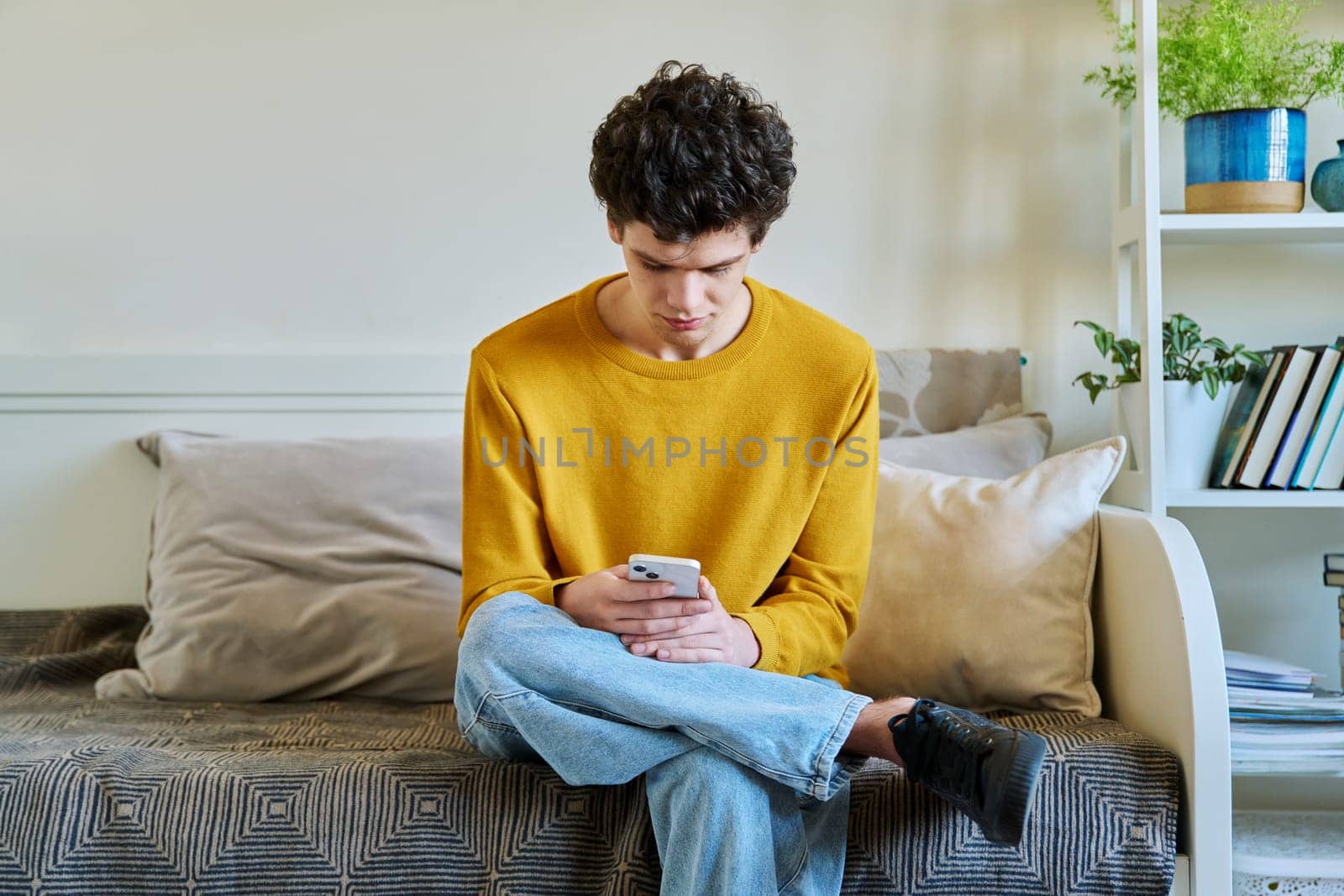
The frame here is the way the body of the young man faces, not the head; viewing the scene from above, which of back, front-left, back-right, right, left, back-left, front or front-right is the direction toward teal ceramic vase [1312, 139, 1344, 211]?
back-left

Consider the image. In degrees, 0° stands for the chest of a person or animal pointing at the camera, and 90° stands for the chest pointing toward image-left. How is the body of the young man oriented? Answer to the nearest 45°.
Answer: approximately 0°

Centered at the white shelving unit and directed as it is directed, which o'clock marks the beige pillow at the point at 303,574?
The beige pillow is roughly at 2 o'clock from the white shelving unit.

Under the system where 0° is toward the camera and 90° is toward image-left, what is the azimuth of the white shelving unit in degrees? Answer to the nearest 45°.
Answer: approximately 0°

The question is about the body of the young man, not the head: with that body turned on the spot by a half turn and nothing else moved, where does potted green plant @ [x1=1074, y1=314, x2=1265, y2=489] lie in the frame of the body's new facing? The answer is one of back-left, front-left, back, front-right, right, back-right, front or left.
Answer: front-right

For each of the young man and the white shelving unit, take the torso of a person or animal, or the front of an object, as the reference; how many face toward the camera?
2

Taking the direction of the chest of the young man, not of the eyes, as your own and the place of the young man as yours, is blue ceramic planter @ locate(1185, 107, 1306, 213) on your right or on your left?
on your left
